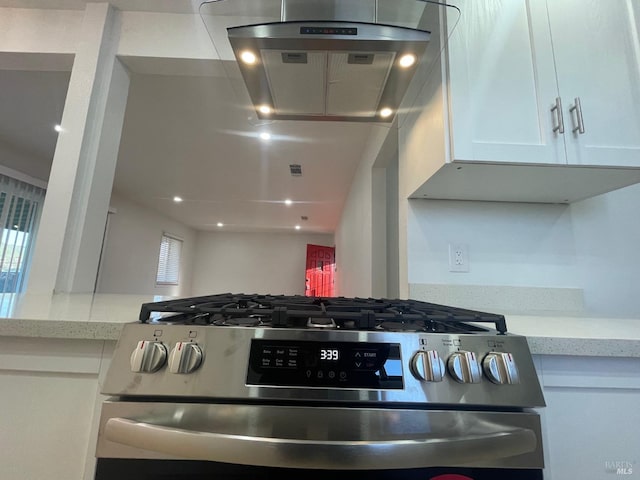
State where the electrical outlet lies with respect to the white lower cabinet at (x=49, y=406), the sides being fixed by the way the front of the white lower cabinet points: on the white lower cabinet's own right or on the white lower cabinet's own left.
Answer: on the white lower cabinet's own left

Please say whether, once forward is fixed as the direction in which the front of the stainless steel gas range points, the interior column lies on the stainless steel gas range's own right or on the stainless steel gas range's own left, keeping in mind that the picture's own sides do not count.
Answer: on the stainless steel gas range's own right

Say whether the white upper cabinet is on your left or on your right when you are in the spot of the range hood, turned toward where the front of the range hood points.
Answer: on your left

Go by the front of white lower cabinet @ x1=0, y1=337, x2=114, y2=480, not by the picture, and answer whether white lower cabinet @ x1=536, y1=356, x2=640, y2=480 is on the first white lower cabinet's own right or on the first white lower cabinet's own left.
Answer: on the first white lower cabinet's own left

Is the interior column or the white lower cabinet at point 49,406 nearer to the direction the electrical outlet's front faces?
the white lower cabinet

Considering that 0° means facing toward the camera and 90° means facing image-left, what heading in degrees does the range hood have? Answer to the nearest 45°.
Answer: approximately 0°

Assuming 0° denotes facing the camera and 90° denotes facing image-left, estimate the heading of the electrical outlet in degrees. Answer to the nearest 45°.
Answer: approximately 0°

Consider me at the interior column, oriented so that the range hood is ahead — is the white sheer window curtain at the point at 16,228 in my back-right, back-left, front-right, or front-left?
back-left

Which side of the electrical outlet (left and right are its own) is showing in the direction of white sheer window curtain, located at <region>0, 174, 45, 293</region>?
right
